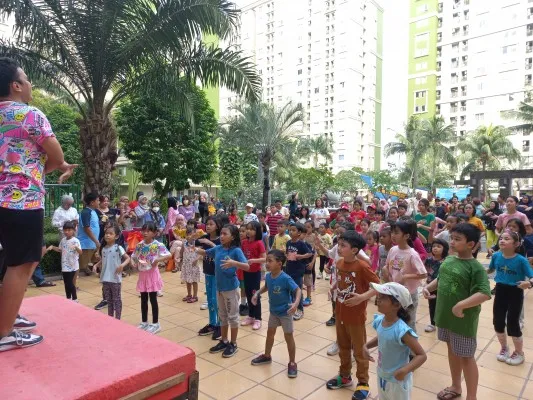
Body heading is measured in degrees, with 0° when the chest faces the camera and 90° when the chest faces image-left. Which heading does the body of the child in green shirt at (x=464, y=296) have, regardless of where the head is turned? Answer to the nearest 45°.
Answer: approximately 45°

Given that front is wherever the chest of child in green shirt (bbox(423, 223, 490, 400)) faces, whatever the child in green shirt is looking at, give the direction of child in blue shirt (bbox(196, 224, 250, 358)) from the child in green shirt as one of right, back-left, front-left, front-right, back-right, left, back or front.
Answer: front-right

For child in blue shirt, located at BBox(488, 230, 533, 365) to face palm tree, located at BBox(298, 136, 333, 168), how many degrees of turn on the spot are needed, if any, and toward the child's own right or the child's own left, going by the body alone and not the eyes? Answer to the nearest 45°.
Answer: approximately 90° to the child's own right

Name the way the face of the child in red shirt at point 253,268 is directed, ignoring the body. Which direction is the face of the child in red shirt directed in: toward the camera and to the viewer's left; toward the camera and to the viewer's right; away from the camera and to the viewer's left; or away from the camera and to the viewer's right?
toward the camera and to the viewer's left

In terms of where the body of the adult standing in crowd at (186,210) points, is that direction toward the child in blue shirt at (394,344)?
yes

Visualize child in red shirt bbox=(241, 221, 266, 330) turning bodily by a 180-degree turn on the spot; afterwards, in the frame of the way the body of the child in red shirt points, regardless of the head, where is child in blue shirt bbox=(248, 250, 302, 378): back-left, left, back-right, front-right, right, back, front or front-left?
back-right

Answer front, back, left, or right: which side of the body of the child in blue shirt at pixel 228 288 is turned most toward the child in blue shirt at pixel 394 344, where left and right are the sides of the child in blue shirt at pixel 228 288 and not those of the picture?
left

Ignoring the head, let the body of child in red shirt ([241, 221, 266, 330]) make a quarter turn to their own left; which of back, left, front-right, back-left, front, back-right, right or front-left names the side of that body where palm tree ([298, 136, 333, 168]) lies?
back-left

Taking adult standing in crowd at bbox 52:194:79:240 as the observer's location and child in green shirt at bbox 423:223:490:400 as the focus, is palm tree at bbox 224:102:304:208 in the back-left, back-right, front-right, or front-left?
back-left

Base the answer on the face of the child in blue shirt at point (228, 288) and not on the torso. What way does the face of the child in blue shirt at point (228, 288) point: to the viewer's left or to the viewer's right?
to the viewer's left

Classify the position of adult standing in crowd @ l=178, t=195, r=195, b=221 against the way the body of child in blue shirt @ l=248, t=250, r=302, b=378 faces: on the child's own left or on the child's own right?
on the child's own right

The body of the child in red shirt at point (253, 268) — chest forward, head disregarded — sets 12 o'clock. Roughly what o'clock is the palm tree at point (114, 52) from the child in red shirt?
The palm tree is roughly at 3 o'clock from the child in red shirt.
